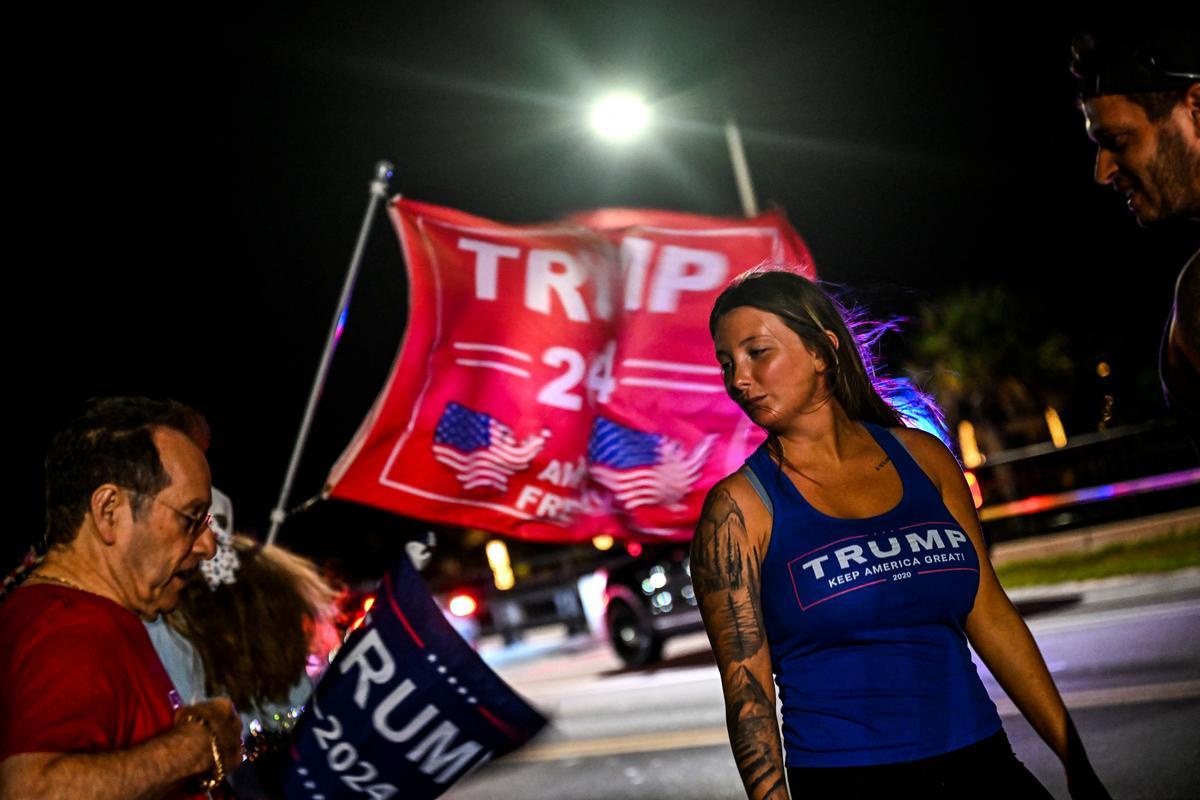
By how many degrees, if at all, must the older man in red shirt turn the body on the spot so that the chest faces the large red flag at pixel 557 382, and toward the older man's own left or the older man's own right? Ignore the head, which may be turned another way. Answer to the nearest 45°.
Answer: approximately 45° to the older man's own left

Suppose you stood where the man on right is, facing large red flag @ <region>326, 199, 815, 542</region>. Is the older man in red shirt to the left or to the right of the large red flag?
left

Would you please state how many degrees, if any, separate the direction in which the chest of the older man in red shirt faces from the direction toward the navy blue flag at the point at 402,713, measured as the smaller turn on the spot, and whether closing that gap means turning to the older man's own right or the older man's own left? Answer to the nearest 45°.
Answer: approximately 45° to the older man's own left

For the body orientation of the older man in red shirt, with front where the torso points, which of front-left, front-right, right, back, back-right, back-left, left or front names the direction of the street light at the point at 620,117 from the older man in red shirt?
front-left

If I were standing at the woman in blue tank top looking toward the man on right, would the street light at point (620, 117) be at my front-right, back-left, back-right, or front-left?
back-left

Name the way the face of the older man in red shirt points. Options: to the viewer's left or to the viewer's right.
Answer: to the viewer's right

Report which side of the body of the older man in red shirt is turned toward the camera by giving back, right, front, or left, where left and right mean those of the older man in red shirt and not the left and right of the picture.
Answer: right
